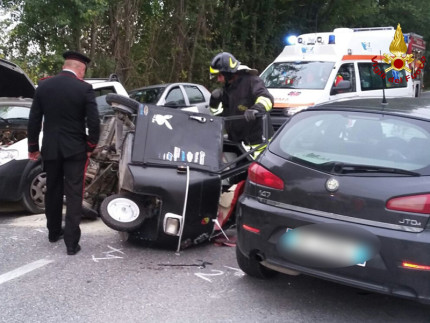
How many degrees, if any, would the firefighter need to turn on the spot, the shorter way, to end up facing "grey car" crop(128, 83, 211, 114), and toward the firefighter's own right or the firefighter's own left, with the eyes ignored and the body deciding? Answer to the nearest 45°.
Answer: approximately 135° to the firefighter's own right

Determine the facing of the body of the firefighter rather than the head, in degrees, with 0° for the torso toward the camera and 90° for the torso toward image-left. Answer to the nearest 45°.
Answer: approximately 45°

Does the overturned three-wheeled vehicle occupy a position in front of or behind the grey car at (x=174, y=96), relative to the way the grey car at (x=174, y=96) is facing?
in front

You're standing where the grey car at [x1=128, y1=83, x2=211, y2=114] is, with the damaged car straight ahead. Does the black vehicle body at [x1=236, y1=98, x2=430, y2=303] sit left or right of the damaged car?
left

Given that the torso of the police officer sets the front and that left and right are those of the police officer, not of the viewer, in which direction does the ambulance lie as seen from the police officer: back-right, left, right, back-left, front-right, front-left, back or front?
front-right

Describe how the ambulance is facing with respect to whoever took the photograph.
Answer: facing the viewer and to the left of the viewer

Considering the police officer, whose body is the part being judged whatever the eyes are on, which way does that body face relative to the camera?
away from the camera

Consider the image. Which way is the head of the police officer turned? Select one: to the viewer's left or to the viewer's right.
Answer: to the viewer's right

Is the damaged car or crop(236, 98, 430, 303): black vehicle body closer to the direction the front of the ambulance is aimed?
the damaged car

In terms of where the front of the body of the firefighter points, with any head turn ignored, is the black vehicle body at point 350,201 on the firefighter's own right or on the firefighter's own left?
on the firefighter's own left
